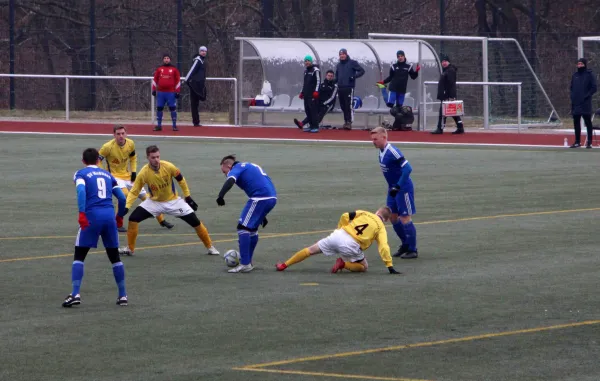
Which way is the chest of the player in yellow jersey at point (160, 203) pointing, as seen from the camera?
toward the camera

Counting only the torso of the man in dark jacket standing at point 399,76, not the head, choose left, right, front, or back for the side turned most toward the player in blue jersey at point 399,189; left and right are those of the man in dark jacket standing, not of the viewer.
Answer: front

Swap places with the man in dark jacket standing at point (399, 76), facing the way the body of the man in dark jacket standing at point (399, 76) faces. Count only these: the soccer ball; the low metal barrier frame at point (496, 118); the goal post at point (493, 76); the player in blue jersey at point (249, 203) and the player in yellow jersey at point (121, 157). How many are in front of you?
3

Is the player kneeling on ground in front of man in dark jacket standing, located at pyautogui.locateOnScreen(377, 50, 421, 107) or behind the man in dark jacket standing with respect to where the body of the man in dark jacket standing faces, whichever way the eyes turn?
in front

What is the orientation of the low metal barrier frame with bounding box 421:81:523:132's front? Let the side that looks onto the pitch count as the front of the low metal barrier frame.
toward the camera

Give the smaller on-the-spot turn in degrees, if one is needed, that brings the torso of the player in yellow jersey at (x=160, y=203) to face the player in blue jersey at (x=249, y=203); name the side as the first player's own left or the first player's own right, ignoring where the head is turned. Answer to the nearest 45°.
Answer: approximately 45° to the first player's own left

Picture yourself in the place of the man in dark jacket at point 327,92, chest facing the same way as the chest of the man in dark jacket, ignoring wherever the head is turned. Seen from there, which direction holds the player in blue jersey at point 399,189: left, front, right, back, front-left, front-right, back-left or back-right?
front-left

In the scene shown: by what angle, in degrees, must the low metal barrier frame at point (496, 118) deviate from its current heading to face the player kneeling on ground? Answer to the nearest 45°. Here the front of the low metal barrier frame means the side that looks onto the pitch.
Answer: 0° — it already faces them

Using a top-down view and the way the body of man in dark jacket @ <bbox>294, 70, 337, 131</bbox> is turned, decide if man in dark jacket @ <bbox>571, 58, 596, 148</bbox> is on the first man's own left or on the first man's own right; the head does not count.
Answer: on the first man's own left

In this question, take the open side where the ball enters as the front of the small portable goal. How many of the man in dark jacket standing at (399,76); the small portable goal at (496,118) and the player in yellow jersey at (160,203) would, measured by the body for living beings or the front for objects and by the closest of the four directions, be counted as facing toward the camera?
3

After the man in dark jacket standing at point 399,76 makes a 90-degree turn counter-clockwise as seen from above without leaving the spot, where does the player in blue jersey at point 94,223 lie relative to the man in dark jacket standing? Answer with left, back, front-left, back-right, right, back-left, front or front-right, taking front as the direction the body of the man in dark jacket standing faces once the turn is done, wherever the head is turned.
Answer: right

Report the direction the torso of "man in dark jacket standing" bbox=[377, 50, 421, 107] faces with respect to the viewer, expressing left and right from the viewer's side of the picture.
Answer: facing the viewer

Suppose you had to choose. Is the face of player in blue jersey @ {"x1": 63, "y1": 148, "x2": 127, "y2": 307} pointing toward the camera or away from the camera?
away from the camera

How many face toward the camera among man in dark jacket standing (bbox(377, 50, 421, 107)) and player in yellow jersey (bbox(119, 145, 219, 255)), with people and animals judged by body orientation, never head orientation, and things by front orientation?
2
